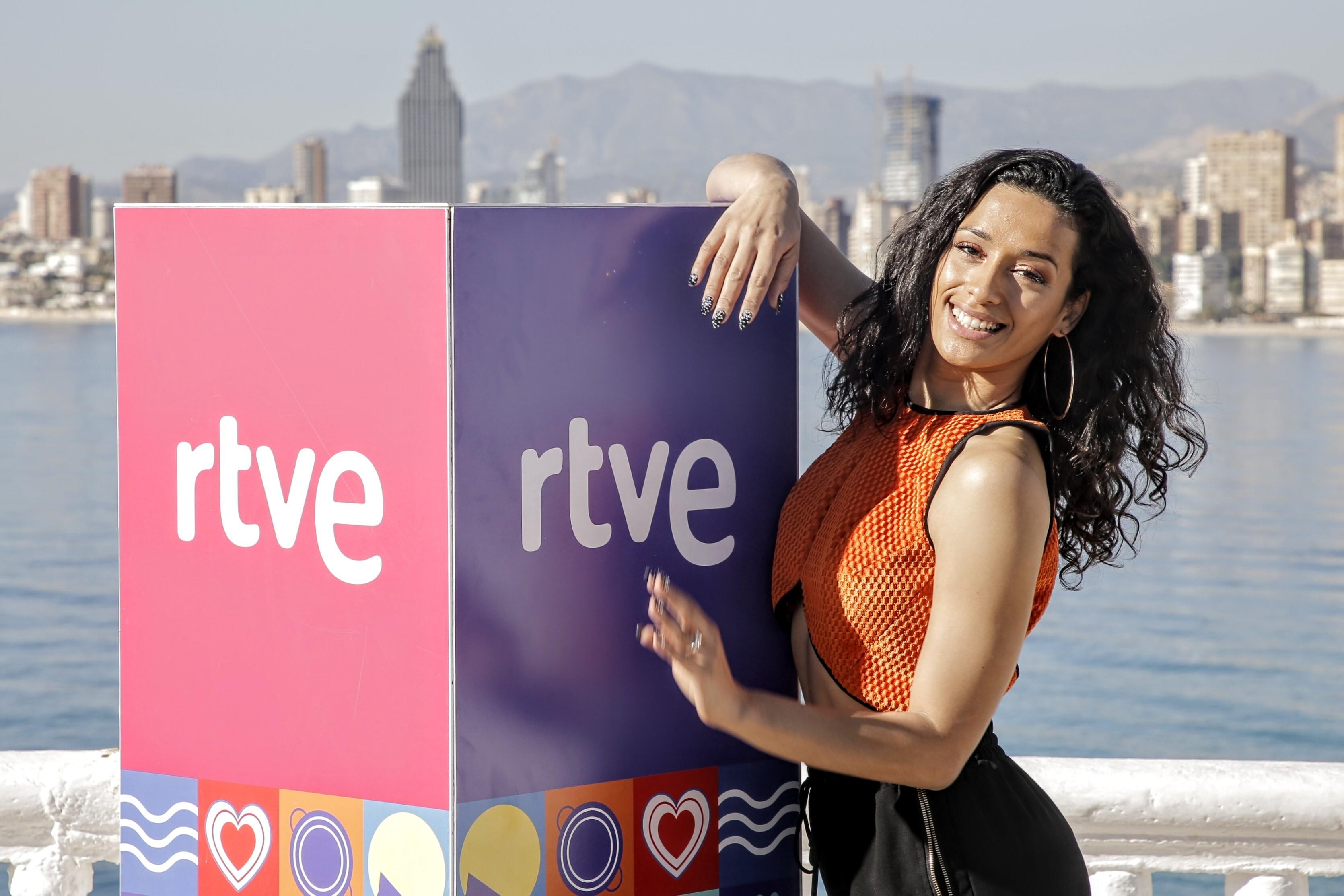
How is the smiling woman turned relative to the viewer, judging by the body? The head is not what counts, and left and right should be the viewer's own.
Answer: facing the viewer and to the left of the viewer

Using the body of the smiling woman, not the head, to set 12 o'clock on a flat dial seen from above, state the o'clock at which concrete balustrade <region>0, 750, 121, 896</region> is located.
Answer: The concrete balustrade is roughly at 2 o'clock from the smiling woman.
